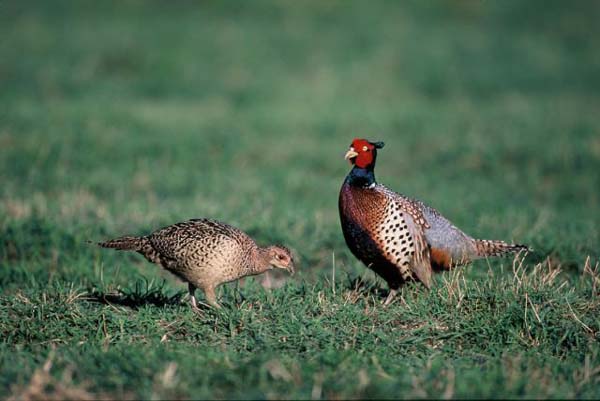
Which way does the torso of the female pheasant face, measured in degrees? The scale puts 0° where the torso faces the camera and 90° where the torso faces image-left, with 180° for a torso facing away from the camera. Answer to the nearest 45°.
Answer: approximately 270°

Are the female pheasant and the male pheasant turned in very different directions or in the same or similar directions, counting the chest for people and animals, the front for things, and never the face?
very different directions

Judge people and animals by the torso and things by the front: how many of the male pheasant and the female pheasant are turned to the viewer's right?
1

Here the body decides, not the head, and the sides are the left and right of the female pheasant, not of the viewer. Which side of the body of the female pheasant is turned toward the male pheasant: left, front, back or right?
front

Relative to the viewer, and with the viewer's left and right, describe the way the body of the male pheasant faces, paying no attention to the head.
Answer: facing the viewer and to the left of the viewer

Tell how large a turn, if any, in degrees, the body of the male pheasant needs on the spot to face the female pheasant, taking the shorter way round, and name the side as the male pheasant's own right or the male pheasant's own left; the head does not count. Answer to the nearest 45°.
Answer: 0° — it already faces it
